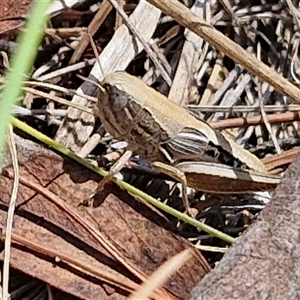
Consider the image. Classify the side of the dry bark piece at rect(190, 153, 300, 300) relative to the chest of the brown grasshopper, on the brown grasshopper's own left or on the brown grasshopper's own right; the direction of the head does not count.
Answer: on the brown grasshopper's own left

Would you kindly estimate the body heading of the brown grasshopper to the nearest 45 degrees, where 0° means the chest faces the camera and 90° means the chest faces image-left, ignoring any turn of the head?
approximately 90°
